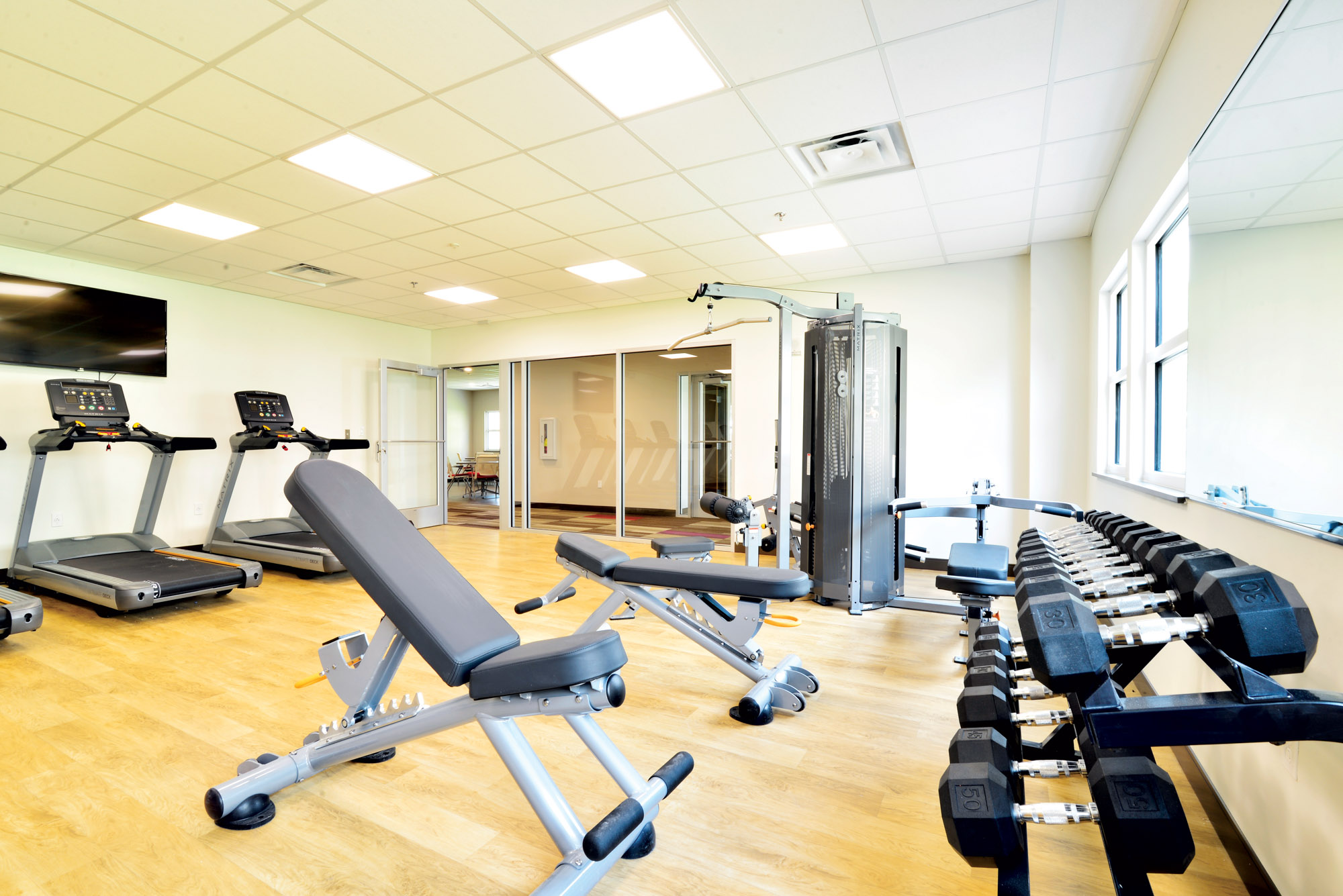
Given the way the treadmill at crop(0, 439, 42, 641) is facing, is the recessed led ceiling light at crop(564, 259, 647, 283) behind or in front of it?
behind

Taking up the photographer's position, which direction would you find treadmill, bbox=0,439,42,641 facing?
facing away from the viewer and to the left of the viewer

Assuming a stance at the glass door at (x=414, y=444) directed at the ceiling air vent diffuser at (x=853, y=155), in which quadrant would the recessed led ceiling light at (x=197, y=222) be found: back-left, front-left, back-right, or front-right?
front-right

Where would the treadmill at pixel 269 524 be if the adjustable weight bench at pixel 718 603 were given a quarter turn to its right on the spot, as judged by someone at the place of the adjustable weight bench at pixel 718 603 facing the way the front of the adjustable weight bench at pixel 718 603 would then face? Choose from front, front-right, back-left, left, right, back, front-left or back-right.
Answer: left

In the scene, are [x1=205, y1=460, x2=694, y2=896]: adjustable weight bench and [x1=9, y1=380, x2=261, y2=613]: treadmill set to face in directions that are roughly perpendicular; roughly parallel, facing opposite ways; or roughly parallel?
roughly parallel, facing opposite ways

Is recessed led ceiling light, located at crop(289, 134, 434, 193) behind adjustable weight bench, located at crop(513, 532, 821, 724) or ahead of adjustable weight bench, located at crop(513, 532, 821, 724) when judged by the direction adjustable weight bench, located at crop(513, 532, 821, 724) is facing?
ahead

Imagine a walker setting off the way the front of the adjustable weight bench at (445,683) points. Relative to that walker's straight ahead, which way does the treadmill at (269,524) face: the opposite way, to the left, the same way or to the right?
the opposite way

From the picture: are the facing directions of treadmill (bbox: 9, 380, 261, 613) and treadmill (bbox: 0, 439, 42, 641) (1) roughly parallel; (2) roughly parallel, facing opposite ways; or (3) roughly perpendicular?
roughly parallel

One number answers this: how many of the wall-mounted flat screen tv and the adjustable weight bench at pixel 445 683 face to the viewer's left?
0

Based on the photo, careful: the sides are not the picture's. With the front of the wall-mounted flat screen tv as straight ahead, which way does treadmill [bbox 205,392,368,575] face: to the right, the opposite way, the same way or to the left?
the opposite way

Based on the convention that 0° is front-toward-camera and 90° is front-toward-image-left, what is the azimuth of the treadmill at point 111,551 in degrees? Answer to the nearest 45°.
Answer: approximately 135°

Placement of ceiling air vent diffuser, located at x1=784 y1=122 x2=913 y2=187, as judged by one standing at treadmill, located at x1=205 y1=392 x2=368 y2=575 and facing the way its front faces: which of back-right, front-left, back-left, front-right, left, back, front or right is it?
back

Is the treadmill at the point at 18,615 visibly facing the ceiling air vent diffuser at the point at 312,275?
no

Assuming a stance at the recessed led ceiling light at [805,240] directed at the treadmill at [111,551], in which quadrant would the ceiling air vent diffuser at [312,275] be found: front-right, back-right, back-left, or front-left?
front-right

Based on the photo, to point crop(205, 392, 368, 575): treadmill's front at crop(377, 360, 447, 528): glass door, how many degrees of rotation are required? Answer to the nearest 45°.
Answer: approximately 90° to its right

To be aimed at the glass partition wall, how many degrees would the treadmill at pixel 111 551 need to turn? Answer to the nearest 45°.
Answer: approximately 135° to its right

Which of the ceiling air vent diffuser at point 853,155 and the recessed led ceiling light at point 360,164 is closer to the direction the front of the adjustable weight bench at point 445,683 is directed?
the ceiling air vent diffuser

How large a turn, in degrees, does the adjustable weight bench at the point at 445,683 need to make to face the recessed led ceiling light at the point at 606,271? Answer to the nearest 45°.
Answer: approximately 135° to its left

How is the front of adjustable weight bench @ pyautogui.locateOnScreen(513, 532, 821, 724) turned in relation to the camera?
facing away from the viewer and to the left of the viewer

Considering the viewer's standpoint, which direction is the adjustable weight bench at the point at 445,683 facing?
facing the viewer and to the right of the viewer
